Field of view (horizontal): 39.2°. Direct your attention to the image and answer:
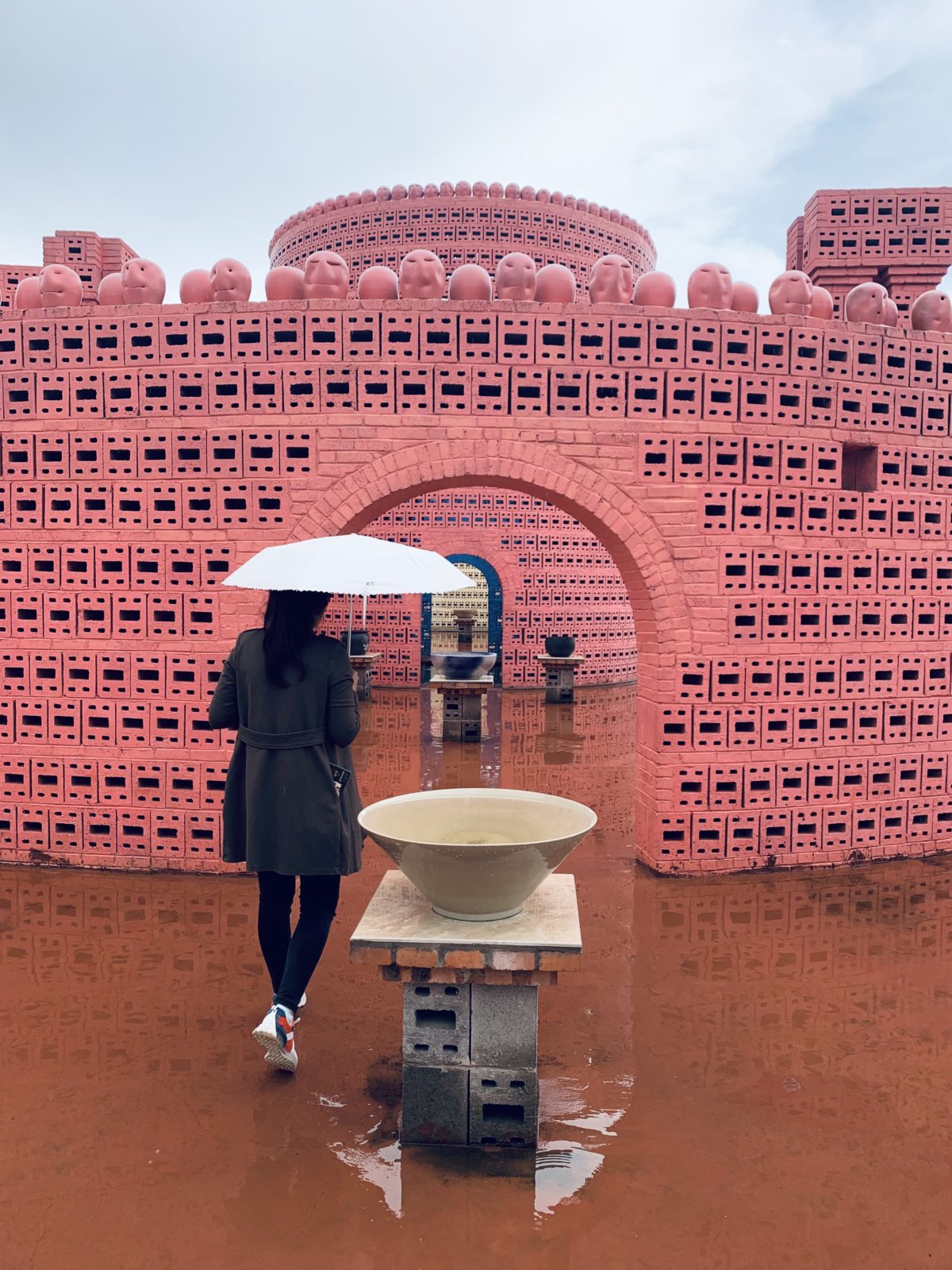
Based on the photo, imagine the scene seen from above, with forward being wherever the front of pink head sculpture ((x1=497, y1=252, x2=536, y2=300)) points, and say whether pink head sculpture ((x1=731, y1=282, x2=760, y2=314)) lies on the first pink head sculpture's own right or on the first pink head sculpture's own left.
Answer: on the first pink head sculpture's own left

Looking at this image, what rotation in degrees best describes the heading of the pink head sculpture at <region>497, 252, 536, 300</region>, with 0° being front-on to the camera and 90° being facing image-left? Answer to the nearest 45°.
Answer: approximately 0°

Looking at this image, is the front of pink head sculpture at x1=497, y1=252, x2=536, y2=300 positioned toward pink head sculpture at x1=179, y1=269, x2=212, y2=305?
no

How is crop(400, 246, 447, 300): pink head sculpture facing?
toward the camera

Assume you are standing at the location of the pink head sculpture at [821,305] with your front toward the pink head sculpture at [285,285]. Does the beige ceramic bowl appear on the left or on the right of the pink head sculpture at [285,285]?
left

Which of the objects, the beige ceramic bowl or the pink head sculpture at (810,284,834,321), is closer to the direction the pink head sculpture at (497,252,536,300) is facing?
the beige ceramic bowl

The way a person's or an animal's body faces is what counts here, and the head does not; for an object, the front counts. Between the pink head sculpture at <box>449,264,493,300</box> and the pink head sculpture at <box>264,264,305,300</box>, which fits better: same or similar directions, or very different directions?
same or similar directions

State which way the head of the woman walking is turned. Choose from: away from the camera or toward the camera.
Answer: away from the camera
